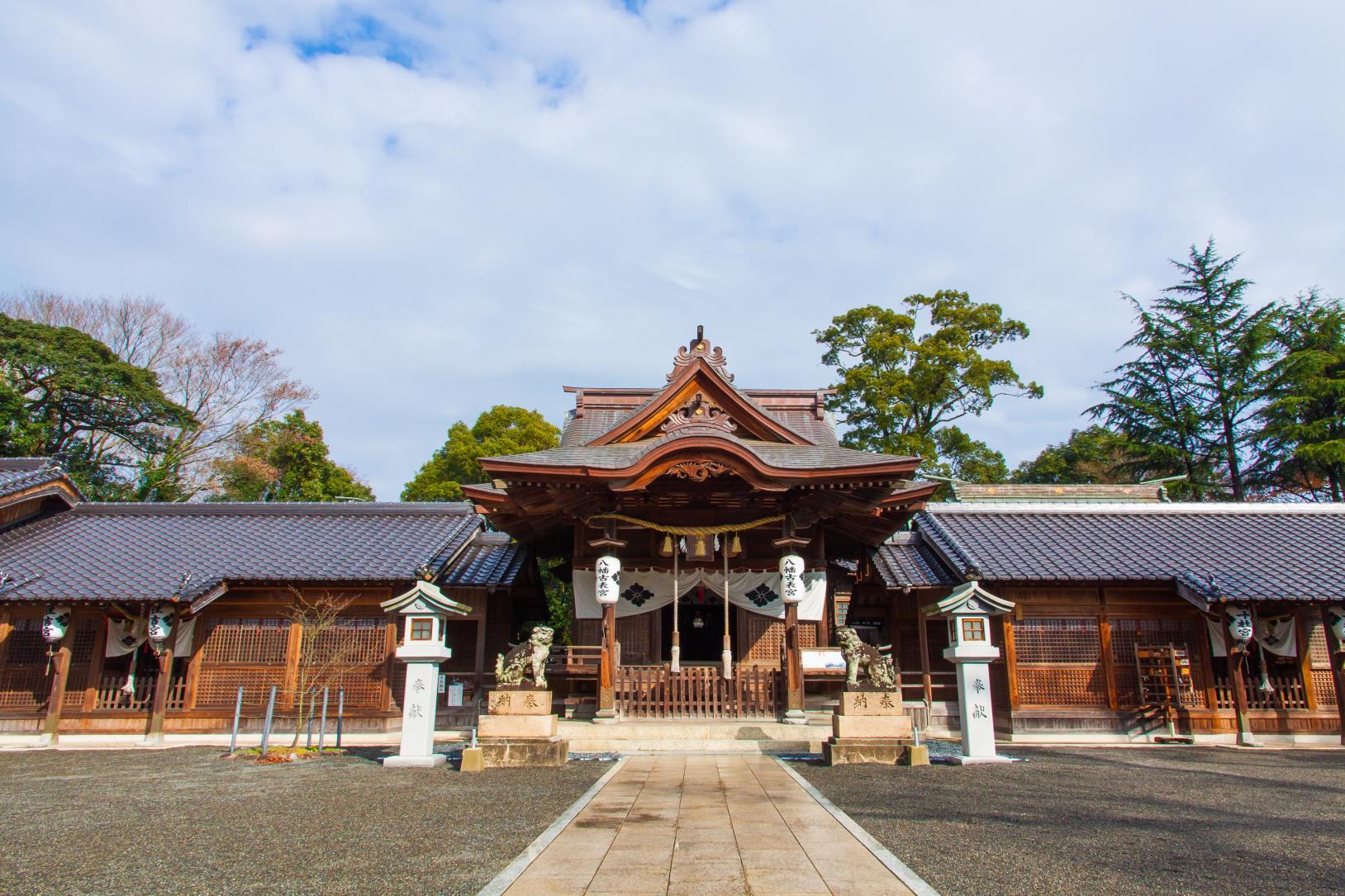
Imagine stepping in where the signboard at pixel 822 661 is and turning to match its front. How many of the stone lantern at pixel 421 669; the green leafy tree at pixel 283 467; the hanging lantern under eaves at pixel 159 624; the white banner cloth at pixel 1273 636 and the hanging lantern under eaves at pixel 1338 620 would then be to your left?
2

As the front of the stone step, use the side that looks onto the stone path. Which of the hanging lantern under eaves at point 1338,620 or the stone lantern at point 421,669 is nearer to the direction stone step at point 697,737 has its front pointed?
the stone lantern

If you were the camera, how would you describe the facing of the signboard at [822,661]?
facing the viewer

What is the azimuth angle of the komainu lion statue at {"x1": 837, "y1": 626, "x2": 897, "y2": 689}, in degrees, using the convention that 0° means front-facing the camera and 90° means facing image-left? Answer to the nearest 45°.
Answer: approximately 90°

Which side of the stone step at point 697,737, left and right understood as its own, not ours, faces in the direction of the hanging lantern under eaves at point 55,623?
right

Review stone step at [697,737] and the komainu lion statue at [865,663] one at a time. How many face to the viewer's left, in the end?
1

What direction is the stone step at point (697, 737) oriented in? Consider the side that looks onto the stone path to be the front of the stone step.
toward the camera

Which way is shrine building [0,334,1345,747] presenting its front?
toward the camera

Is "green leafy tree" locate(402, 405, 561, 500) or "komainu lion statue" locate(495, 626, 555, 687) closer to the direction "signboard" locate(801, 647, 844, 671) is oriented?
the komainu lion statue

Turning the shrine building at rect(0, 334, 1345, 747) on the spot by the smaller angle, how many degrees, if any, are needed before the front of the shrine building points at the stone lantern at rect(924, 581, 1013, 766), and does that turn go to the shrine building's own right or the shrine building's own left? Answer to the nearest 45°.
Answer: approximately 45° to the shrine building's own left

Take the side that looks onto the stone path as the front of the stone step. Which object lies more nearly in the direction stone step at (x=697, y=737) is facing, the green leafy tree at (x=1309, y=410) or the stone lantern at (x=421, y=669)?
the stone lantern

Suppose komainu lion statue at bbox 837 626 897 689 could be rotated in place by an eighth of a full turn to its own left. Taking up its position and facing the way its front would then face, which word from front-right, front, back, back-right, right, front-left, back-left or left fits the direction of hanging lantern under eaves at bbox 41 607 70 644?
front-right

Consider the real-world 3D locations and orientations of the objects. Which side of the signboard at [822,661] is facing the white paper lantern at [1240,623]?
left

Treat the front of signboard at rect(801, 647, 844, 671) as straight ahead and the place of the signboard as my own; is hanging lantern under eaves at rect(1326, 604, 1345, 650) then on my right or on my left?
on my left

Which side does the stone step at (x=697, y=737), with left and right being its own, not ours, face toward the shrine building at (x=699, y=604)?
back

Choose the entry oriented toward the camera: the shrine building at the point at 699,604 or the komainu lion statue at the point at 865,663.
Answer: the shrine building
